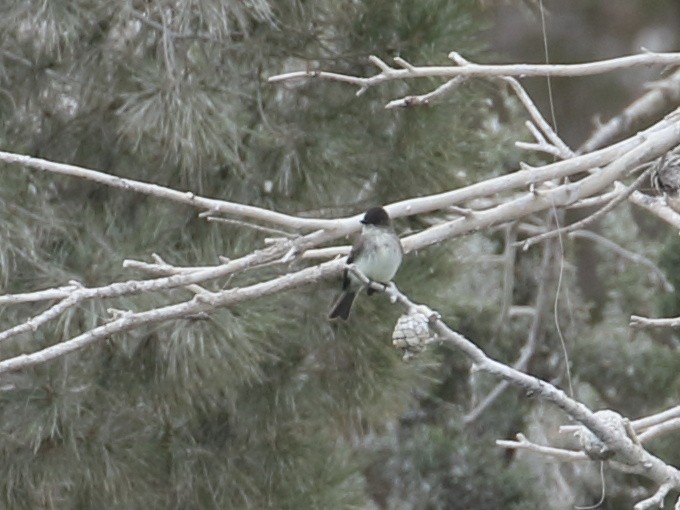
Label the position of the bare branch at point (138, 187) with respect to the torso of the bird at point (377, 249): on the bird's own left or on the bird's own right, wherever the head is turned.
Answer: on the bird's own right

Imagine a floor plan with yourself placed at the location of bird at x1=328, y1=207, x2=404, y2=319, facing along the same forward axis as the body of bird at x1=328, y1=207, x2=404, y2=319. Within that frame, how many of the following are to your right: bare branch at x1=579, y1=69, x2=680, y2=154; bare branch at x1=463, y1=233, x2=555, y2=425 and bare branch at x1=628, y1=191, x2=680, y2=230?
0

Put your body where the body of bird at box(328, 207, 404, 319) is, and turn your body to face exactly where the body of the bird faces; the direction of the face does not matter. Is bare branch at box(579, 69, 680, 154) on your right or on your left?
on your left

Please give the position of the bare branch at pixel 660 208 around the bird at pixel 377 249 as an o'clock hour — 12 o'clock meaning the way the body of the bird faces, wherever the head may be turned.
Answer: The bare branch is roughly at 10 o'clock from the bird.

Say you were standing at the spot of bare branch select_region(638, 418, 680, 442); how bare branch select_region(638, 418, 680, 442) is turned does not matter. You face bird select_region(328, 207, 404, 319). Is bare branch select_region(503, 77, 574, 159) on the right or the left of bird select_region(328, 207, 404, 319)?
right

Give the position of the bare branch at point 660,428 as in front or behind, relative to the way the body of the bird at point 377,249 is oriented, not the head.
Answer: in front

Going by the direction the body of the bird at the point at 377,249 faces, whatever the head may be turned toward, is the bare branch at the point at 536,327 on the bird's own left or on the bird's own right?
on the bird's own left

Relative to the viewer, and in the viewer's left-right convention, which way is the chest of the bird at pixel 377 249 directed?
facing the viewer and to the right of the viewer
